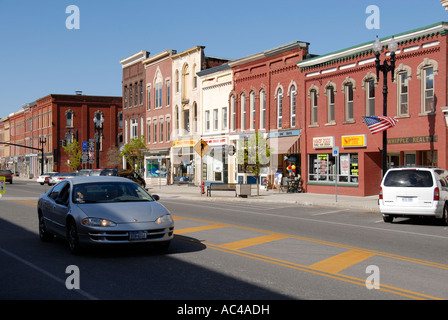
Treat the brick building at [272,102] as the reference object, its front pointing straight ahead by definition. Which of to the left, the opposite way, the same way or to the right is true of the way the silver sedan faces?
to the left

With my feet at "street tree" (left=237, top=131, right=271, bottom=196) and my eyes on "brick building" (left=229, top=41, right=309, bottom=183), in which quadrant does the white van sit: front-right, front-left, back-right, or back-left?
back-right

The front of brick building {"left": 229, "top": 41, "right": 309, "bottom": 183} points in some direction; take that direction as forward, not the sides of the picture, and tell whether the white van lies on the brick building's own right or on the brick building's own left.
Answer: on the brick building's own left

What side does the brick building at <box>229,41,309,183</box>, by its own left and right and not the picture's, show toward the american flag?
left

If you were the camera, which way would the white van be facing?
facing away from the viewer and to the right of the viewer

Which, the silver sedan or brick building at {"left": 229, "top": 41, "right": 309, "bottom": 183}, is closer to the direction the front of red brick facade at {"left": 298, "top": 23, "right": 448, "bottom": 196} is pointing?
the silver sedan

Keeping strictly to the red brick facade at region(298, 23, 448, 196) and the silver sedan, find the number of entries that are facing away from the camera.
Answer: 0

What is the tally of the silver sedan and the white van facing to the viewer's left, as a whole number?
0

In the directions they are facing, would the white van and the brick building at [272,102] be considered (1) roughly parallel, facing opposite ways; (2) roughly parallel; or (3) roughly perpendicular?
roughly parallel, facing opposite ways

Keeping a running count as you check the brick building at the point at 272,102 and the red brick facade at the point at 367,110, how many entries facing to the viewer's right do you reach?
0

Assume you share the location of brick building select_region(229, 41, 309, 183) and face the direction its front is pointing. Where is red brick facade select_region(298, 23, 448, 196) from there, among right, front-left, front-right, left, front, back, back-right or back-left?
left

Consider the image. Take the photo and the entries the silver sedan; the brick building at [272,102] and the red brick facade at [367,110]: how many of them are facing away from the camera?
0

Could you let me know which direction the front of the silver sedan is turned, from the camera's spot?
facing the viewer and to the right of the viewer

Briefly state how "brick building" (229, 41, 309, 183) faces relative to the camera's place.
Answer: facing the viewer and to the left of the viewer

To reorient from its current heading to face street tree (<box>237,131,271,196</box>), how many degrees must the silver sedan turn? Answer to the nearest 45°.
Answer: approximately 90° to its left

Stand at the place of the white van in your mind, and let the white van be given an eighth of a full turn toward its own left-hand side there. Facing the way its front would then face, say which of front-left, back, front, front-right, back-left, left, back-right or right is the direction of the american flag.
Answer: front

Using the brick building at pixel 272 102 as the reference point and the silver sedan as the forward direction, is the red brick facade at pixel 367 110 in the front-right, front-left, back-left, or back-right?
front-left
